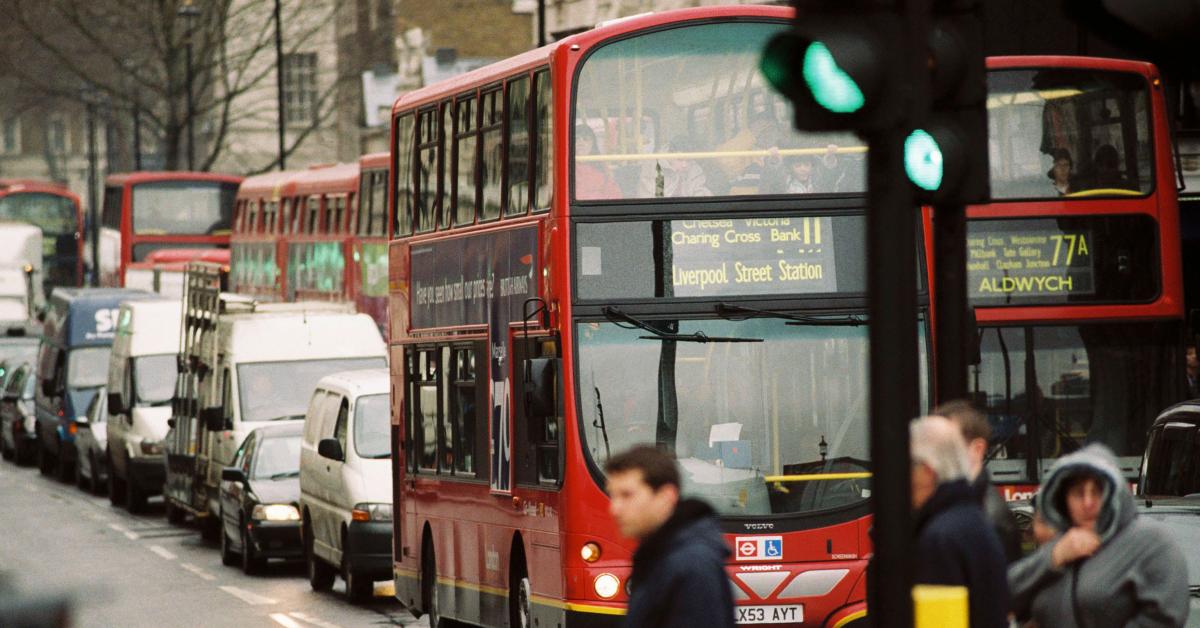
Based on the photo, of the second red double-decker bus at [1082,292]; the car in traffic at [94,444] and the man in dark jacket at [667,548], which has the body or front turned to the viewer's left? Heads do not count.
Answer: the man in dark jacket

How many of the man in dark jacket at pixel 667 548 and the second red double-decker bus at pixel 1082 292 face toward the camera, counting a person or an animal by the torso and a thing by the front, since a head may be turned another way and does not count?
1

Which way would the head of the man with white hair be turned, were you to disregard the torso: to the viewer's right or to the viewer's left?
to the viewer's left

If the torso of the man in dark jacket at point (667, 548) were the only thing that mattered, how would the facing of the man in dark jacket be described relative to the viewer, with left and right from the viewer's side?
facing to the left of the viewer

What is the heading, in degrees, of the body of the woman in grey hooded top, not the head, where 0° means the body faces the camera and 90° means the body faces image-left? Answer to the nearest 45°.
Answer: approximately 45°

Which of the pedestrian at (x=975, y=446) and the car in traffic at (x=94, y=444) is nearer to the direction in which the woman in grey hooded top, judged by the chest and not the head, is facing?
the pedestrian

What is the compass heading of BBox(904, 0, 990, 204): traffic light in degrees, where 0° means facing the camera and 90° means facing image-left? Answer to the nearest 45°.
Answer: approximately 45°
